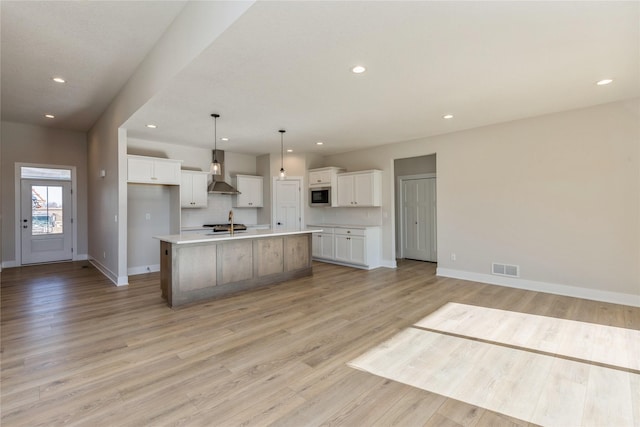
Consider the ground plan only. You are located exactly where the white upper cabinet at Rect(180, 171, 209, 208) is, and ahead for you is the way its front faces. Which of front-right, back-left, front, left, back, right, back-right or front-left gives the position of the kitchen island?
front

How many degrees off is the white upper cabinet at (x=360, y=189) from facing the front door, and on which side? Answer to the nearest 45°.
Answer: approximately 45° to its right

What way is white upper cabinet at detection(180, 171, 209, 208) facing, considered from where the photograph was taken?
facing the viewer

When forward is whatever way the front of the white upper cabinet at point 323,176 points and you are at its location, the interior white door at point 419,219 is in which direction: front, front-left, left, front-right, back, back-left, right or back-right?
back-left

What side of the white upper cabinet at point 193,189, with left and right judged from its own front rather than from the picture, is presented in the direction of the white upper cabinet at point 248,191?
left

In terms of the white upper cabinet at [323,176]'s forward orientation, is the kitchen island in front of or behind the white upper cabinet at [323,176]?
in front

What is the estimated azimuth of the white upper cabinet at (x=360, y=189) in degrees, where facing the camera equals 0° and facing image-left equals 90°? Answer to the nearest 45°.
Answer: approximately 45°

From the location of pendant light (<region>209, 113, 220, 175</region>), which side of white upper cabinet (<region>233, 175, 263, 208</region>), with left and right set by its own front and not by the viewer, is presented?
front

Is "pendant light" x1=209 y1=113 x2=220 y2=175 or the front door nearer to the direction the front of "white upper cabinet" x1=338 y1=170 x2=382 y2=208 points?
the pendant light

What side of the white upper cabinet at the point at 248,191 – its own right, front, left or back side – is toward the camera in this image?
front

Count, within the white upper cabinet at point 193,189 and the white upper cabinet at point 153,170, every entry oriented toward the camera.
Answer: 2

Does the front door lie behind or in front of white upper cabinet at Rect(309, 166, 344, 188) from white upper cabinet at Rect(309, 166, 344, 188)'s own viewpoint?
in front

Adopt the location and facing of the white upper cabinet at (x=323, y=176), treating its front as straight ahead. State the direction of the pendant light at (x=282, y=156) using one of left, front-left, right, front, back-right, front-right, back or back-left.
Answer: front

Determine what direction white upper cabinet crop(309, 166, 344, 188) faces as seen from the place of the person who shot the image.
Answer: facing the viewer and to the left of the viewer

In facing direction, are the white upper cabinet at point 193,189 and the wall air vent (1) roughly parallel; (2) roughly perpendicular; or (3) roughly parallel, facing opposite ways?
roughly perpendicular

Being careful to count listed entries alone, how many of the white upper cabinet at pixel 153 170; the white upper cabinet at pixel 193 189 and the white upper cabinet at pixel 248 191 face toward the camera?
3

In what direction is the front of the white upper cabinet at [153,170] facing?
toward the camera
